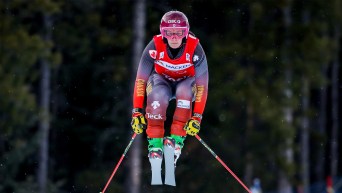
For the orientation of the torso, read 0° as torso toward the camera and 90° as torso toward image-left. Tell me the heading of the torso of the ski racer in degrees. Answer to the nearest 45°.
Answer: approximately 0°
